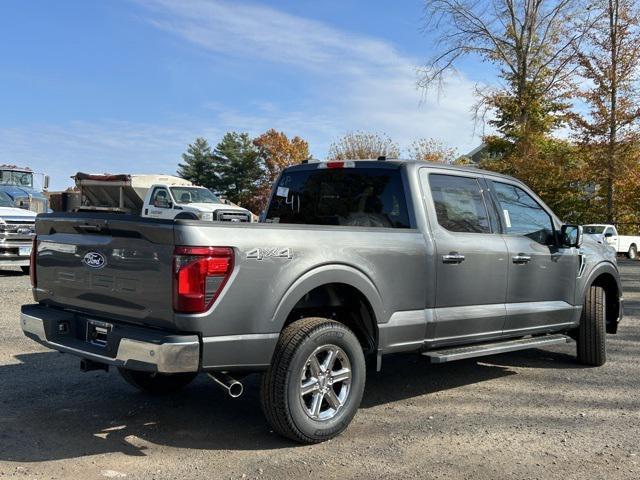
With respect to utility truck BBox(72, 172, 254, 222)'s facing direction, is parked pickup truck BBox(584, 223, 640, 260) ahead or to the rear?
ahead

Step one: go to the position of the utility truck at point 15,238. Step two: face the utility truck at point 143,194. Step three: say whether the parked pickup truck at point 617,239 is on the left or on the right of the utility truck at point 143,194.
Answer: right

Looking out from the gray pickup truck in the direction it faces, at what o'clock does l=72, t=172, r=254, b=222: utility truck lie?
The utility truck is roughly at 10 o'clock from the gray pickup truck.

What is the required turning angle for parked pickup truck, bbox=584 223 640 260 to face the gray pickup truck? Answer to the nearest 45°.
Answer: approximately 45° to its left

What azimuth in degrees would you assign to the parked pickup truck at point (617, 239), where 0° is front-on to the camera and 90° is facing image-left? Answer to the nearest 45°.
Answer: approximately 45°

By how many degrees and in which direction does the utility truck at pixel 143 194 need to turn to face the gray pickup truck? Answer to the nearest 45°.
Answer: approximately 45° to its right

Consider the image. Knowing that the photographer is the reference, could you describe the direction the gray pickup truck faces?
facing away from the viewer and to the right of the viewer

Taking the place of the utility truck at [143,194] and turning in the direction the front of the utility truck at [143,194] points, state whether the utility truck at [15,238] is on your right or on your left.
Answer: on your right

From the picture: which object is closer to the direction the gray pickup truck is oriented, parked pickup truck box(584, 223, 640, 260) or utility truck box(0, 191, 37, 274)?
the parked pickup truck

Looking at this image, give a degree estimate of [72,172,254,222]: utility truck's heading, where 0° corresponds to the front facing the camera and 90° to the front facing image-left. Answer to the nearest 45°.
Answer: approximately 315°

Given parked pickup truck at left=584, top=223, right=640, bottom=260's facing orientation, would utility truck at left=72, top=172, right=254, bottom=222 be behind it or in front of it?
in front
